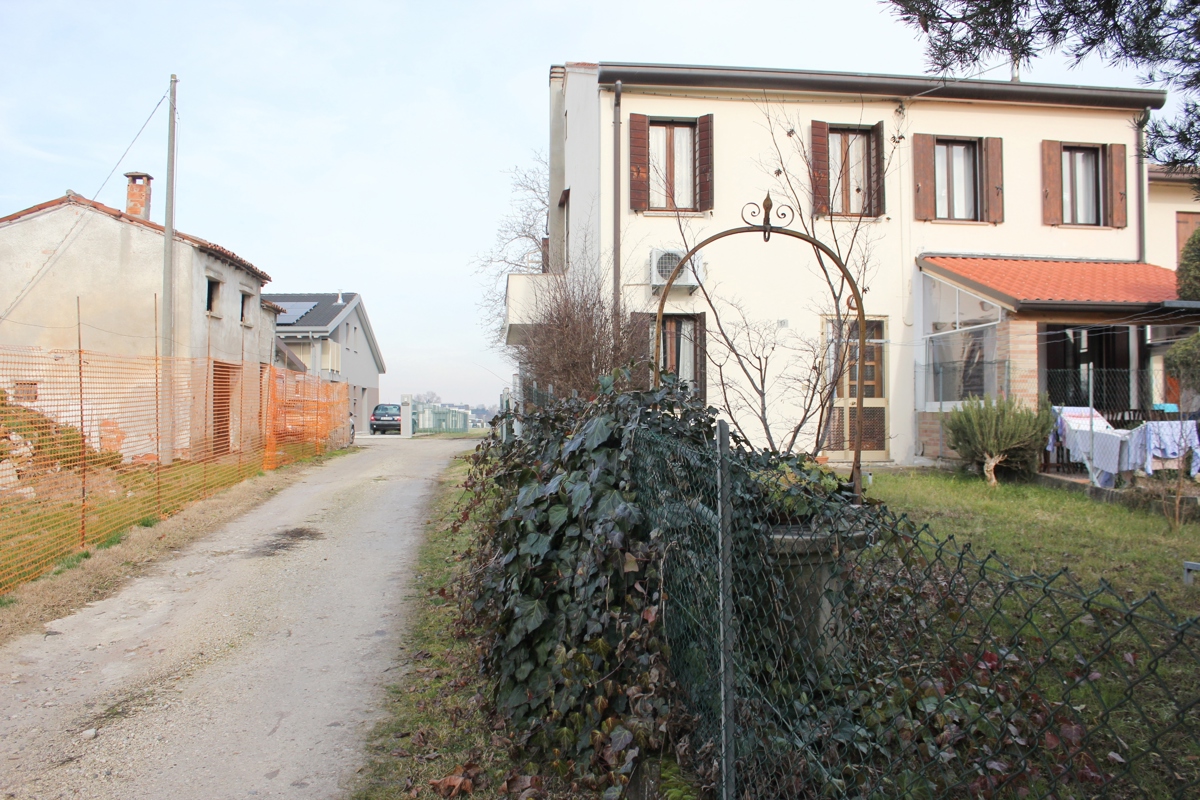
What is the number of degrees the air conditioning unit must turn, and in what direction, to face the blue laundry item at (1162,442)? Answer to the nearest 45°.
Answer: approximately 45° to its left

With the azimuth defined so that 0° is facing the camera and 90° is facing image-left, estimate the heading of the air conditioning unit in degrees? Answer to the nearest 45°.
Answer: approximately 0°

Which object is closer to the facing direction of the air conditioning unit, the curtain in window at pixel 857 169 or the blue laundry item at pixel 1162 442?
the blue laundry item

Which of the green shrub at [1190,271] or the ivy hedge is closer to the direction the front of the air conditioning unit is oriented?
the ivy hedge

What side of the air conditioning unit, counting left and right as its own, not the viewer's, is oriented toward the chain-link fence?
front

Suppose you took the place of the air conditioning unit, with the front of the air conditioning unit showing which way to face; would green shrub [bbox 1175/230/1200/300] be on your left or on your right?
on your left

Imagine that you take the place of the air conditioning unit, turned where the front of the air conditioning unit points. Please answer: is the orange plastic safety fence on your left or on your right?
on your right

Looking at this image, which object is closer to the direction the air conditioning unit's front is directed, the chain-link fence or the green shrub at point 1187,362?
the chain-link fence

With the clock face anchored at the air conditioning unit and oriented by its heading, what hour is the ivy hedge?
The ivy hedge is roughly at 12 o'clock from the air conditioning unit.

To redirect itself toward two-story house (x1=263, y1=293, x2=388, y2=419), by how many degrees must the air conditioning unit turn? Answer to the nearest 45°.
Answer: approximately 135° to its right

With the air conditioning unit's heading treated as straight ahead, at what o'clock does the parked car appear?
The parked car is roughly at 5 o'clock from the air conditioning unit.

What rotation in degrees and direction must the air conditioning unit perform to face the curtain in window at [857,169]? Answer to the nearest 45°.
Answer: approximately 90° to its left

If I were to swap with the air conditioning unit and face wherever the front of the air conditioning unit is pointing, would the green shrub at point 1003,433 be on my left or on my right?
on my left
